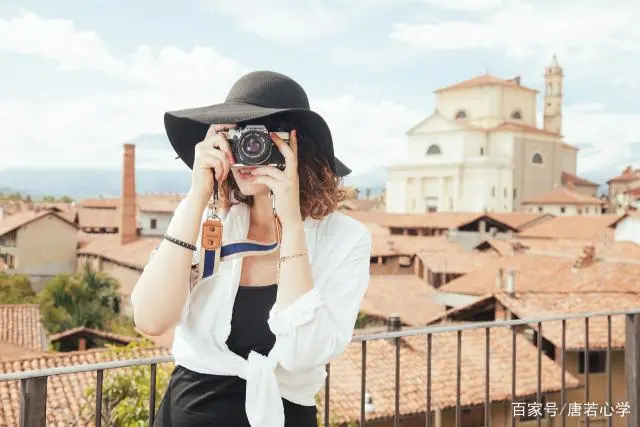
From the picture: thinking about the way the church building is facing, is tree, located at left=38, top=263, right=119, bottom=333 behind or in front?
in front

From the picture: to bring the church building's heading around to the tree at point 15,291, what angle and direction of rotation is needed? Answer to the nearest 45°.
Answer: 0° — it already faces it

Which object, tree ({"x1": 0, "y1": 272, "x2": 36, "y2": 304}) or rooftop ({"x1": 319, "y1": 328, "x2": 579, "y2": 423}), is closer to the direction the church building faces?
the tree

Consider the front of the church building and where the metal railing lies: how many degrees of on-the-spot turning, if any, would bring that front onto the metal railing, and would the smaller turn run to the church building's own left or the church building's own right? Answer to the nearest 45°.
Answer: approximately 45° to the church building's own left

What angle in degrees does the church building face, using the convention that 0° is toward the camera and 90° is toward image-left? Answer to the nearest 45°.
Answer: approximately 45°

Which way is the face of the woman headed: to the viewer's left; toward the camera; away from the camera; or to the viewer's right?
toward the camera

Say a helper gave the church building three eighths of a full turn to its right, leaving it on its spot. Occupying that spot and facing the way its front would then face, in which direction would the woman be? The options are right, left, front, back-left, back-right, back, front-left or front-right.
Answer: back

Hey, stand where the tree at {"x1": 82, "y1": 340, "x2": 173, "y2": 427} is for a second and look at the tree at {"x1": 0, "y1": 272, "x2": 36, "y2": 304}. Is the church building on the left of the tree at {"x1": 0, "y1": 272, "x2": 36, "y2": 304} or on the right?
right

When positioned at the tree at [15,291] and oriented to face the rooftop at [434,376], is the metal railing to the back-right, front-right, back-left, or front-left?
front-right

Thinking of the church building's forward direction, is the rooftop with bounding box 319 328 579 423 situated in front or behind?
in front
